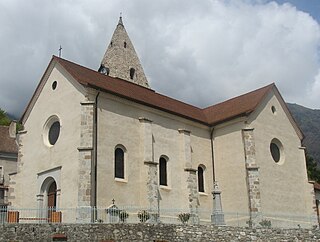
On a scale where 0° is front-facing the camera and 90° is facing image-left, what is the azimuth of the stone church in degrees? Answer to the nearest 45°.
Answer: approximately 45°
